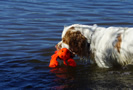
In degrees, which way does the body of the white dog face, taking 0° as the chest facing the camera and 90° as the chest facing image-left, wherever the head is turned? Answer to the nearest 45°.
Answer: approximately 90°
